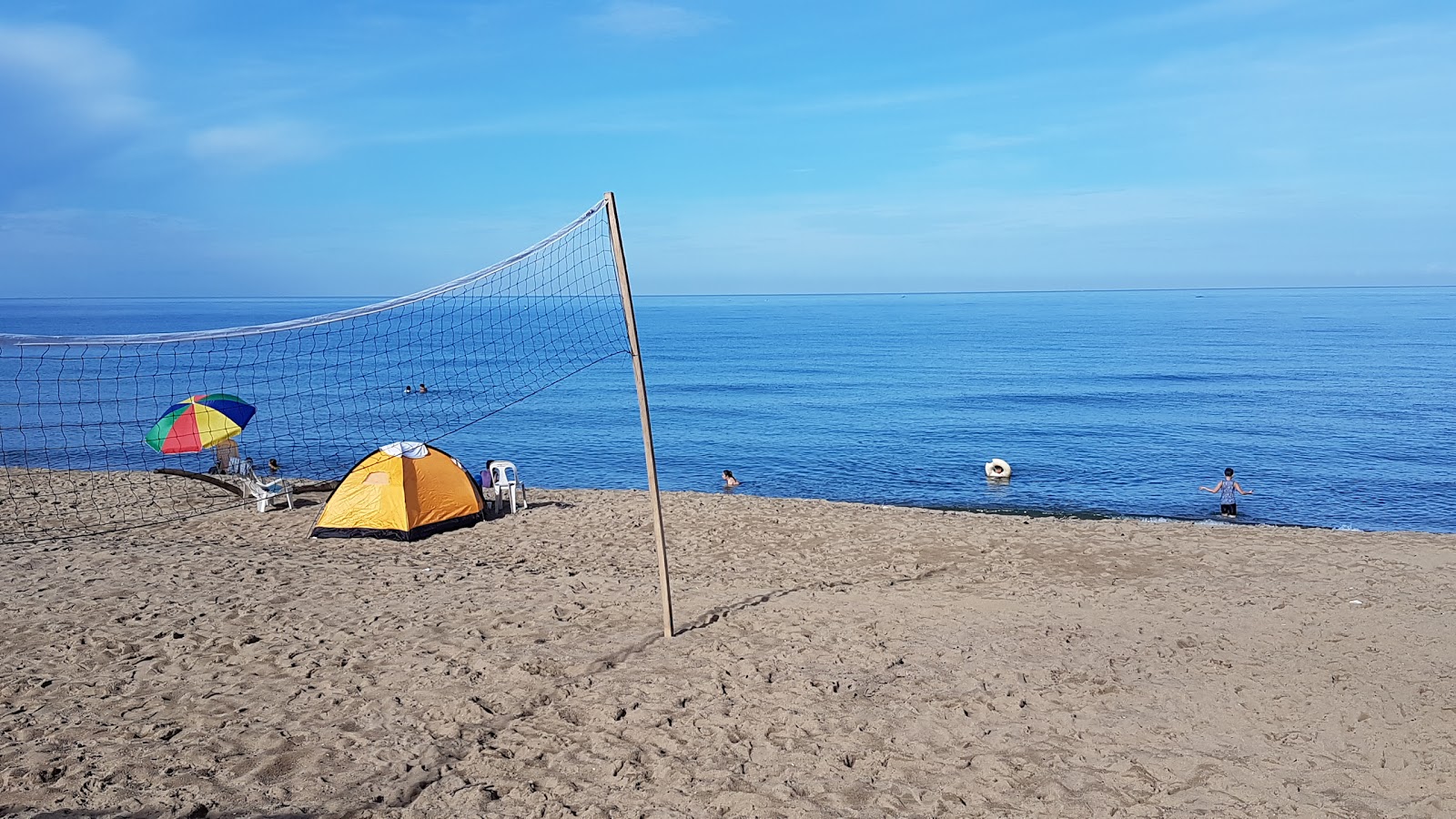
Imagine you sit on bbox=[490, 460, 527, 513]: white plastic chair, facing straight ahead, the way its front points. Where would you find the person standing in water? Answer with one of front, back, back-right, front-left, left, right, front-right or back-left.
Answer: front-right

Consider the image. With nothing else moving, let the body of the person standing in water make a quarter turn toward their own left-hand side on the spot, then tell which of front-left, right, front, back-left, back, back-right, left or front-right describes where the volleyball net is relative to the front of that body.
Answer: front

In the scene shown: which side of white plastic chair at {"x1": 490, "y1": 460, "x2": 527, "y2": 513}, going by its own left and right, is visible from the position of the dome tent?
back

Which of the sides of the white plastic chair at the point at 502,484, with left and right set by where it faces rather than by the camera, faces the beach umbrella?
left

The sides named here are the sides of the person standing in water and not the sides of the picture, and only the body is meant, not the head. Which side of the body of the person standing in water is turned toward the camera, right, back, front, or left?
back

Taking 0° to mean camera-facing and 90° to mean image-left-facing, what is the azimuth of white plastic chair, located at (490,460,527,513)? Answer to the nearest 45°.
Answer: approximately 225°
